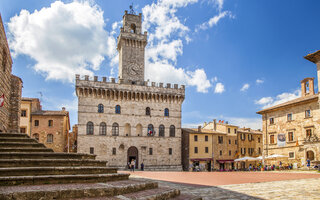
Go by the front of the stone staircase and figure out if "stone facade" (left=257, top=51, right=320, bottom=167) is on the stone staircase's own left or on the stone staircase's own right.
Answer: on the stone staircase's own left

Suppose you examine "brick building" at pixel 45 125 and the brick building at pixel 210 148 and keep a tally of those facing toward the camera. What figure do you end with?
2

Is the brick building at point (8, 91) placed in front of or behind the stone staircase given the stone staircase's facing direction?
behind

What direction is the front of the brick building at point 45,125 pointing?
toward the camera

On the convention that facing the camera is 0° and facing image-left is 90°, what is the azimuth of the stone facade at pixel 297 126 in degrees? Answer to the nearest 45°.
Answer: approximately 45°

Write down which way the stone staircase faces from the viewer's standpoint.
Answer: facing the viewer and to the right of the viewer

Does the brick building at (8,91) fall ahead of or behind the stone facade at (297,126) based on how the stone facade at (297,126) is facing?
ahead

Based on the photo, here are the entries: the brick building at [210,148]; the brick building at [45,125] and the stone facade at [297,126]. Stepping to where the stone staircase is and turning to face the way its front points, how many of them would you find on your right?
0

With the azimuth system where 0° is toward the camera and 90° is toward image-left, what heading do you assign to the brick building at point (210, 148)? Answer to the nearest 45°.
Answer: approximately 0°

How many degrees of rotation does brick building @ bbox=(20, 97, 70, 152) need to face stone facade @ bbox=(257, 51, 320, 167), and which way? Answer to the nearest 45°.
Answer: approximately 45° to its left

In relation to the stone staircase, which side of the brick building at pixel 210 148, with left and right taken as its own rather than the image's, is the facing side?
front

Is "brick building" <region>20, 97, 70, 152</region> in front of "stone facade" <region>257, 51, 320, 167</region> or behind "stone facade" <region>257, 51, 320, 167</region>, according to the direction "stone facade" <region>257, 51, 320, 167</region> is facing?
in front

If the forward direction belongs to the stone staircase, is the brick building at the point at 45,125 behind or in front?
behind

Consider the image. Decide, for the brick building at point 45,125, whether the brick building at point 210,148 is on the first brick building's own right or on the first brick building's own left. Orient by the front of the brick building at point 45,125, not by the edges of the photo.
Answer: on the first brick building's own left

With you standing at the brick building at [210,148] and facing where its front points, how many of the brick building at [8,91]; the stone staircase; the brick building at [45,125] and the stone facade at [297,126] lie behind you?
0
